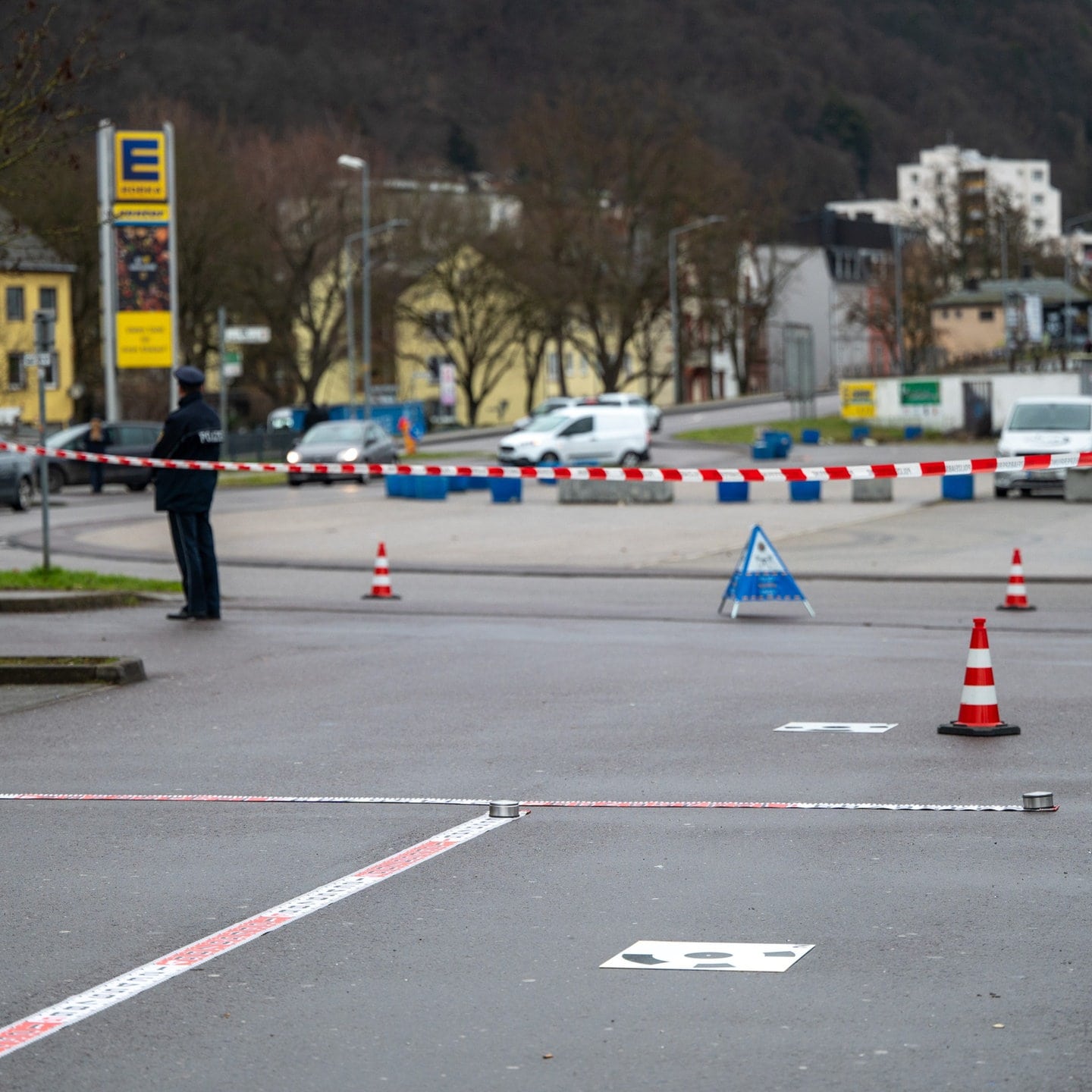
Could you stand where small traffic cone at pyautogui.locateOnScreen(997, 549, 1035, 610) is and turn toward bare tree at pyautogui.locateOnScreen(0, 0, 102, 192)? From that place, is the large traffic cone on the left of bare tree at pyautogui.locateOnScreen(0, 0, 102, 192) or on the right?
left

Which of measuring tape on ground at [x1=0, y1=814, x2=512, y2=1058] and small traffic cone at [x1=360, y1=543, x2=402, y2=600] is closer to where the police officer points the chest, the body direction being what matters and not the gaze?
the small traffic cone

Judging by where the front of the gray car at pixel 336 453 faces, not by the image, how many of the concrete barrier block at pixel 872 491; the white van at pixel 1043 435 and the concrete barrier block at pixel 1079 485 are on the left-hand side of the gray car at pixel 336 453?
3

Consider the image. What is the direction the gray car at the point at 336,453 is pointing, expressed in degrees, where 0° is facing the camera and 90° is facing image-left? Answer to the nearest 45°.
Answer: approximately 45°

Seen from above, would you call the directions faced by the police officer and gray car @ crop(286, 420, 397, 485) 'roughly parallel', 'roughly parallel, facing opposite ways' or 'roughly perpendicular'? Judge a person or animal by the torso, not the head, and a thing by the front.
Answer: roughly perpendicular

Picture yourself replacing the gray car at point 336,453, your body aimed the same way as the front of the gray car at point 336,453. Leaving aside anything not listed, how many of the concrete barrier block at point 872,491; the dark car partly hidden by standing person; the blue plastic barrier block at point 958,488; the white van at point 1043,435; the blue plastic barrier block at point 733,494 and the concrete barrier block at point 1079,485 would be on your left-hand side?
5

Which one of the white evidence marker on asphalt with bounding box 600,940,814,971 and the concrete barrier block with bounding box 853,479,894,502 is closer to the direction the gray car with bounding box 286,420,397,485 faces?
the white evidence marker on asphalt
